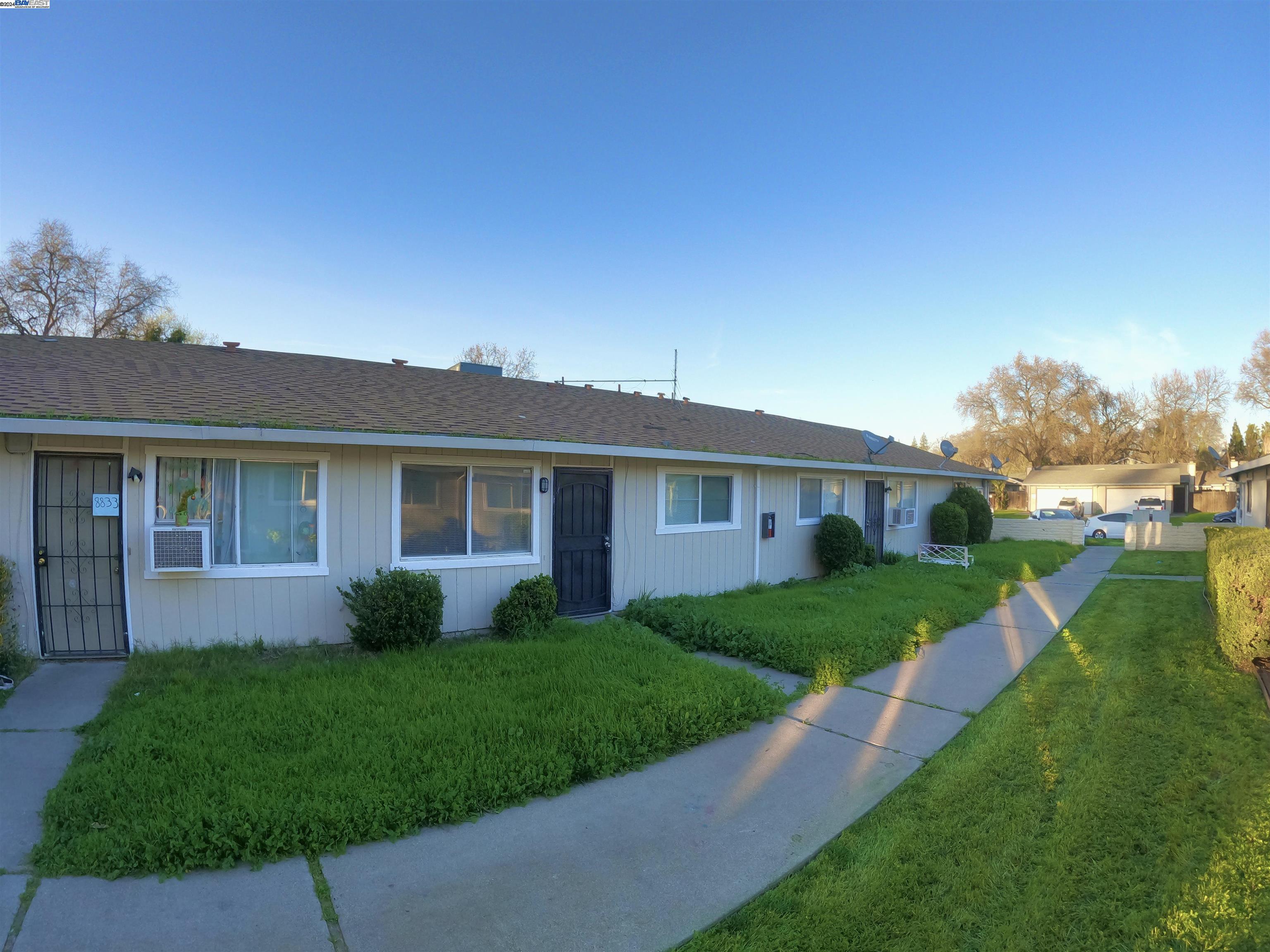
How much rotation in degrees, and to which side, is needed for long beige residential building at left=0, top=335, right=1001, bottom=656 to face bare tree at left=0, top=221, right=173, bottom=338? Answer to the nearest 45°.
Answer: approximately 180°

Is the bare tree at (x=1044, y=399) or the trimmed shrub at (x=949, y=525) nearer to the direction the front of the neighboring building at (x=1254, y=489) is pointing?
the trimmed shrub

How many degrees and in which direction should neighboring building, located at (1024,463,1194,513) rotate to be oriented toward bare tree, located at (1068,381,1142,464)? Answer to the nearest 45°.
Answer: approximately 180°

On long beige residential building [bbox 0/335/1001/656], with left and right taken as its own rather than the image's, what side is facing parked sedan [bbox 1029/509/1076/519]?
left

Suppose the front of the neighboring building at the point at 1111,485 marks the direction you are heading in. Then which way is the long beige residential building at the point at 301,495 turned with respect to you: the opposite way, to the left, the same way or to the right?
to the left

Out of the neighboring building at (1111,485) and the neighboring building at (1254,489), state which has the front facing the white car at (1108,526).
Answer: the neighboring building at (1111,485)

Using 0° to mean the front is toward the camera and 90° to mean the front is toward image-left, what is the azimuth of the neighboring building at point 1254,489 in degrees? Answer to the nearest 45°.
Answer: approximately 45°

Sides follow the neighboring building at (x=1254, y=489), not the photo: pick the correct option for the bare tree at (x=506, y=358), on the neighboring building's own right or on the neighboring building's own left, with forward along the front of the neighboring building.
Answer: on the neighboring building's own right

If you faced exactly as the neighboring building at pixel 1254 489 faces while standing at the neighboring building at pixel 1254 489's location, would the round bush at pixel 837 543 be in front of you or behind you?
in front

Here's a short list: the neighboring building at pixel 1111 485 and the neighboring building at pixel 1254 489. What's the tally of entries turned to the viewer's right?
0

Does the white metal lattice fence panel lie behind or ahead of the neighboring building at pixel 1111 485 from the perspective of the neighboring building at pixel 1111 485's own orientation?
ahead
